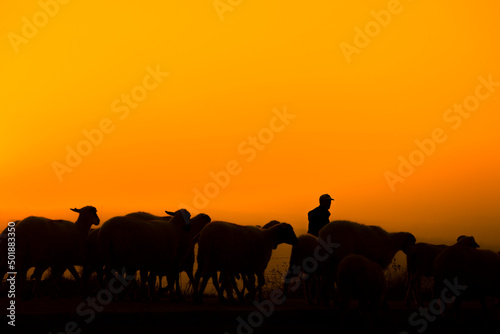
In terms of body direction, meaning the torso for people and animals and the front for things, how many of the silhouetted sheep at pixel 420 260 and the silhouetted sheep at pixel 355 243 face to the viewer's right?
2

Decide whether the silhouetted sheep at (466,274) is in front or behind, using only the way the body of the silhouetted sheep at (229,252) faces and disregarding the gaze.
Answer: in front

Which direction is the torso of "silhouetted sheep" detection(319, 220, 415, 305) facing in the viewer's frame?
to the viewer's right

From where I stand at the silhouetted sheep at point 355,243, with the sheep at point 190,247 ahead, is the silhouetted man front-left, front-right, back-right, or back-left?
front-right

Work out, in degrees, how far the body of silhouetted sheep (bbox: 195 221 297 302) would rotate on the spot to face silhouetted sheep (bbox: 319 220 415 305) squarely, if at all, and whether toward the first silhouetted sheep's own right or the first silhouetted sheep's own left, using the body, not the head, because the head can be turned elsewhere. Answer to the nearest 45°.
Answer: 0° — it already faces it

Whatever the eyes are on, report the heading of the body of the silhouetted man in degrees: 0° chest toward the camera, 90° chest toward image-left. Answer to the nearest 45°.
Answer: approximately 270°

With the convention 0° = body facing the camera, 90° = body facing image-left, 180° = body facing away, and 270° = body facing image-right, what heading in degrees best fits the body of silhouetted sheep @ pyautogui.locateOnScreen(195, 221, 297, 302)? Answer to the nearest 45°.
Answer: approximately 270°

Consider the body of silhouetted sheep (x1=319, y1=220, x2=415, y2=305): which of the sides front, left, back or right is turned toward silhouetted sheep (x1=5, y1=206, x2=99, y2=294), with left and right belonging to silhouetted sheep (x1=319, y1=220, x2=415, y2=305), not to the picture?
back

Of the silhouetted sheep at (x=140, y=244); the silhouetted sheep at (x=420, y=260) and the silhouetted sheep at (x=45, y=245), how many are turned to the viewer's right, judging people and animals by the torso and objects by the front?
3

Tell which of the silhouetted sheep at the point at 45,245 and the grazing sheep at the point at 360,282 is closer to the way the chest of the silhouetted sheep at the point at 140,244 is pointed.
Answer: the grazing sheep

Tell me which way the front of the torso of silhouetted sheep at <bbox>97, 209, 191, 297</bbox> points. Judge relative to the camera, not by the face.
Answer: to the viewer's right

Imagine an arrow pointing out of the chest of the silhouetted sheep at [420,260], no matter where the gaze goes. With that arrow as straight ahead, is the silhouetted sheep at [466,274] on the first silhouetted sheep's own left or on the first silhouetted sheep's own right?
on the first silhouetted sheep's own right

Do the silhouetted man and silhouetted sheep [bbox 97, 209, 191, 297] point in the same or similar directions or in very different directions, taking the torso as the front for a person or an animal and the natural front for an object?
same or similar directions

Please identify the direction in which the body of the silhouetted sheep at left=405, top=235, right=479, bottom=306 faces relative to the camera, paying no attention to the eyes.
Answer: to the viewer's right

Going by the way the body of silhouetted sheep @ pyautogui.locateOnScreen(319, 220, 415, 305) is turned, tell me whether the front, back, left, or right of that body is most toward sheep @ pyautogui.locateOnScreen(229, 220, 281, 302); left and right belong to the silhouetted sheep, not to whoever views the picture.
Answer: back

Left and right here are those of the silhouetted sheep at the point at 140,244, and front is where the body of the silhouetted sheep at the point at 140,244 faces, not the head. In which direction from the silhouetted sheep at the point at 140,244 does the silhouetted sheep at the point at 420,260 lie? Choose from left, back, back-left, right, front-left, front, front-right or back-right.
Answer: front
